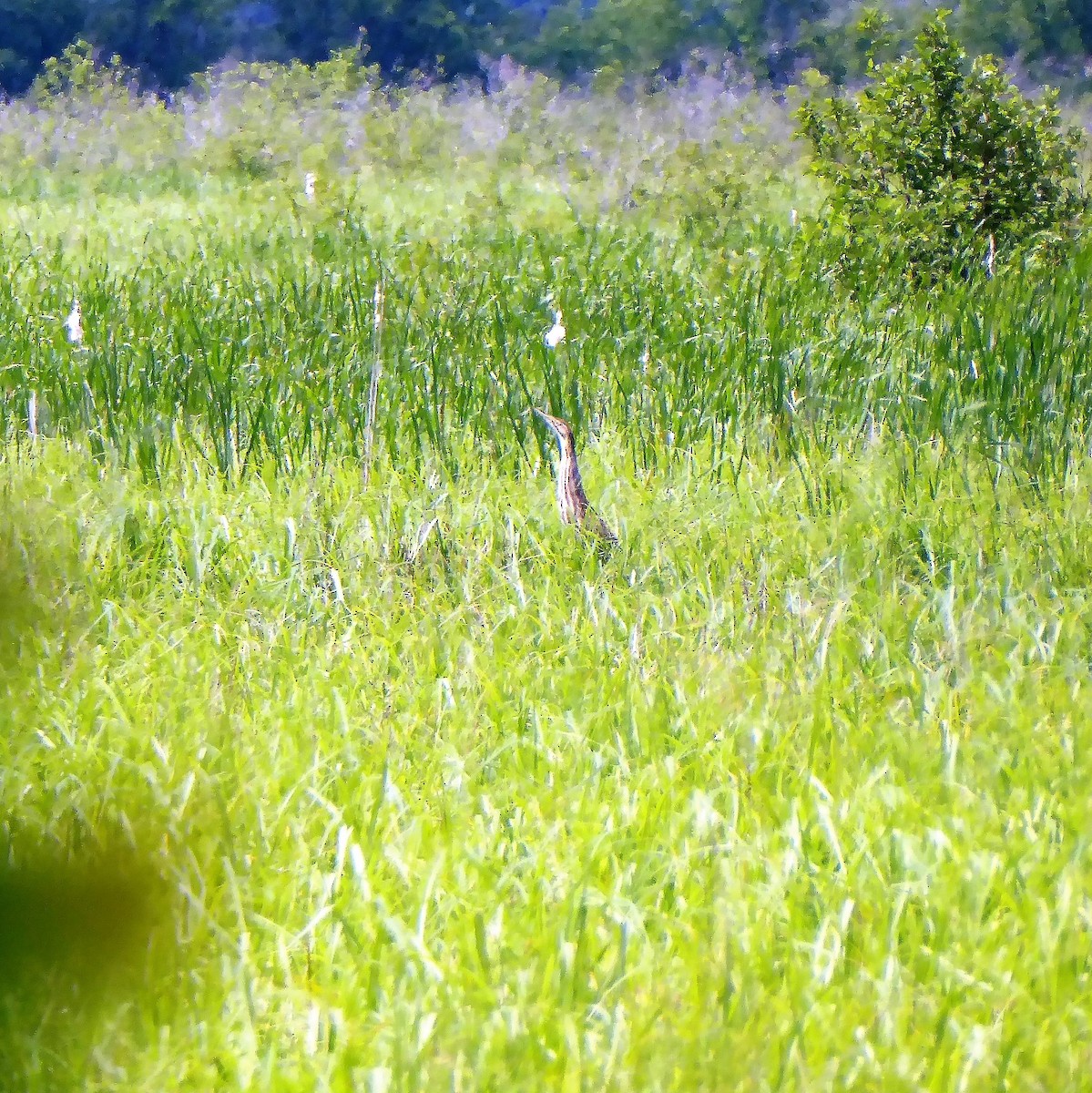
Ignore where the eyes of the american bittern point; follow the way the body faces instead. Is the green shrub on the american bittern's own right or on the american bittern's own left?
on the american bittern's own right

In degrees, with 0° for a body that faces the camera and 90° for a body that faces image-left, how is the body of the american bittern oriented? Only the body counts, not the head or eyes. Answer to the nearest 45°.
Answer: approximately 90°
